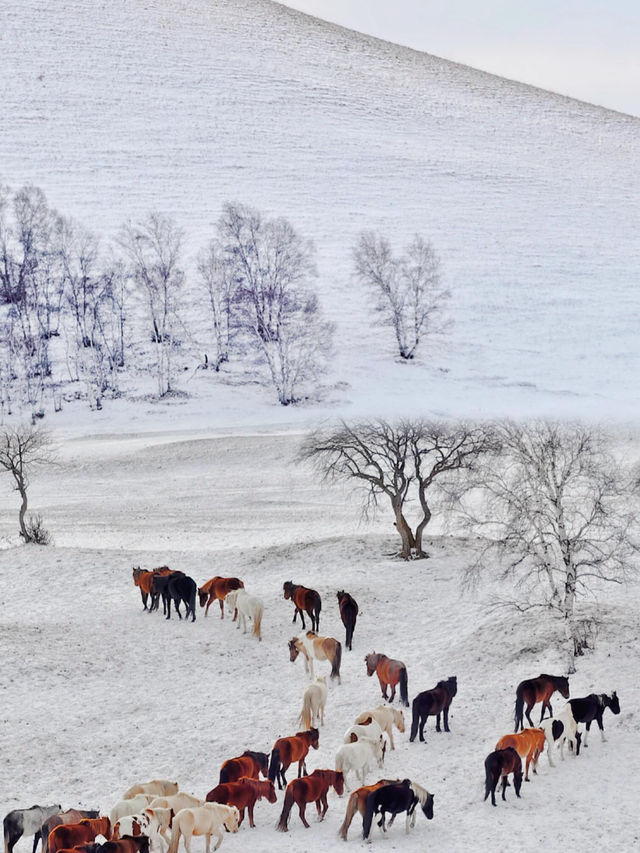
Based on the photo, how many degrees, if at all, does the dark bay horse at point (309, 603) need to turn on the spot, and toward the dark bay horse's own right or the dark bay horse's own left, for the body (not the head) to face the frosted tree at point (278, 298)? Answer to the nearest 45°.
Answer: approximately 45° to the dark bay horse's own right

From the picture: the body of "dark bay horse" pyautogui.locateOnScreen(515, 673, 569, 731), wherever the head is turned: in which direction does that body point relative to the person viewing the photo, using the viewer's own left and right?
facing away from the viewer and to the right of the viewer

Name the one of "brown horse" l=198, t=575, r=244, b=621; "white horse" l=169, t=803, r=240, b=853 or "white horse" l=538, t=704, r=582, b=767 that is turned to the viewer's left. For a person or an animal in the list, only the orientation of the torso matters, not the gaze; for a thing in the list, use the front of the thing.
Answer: the brown horse

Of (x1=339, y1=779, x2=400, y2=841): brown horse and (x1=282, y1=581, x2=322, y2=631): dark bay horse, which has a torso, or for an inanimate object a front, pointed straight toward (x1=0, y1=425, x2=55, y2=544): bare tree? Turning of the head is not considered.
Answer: the dark bay horse

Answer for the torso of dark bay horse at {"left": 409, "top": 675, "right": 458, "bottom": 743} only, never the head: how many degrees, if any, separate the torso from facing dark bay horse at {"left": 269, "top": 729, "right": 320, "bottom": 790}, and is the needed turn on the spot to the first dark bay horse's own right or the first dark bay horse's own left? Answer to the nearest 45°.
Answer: approximately 180°

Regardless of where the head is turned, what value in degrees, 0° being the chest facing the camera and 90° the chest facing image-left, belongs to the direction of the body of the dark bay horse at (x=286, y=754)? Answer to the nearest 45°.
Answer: approximately 225°

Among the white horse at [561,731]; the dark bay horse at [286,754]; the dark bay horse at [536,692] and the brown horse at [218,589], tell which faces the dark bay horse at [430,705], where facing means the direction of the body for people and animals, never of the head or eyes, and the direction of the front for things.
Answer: the dark bay horse at [286,754]

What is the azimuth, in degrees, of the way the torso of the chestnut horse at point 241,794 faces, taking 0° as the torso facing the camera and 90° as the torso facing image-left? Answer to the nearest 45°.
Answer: approximately 270°

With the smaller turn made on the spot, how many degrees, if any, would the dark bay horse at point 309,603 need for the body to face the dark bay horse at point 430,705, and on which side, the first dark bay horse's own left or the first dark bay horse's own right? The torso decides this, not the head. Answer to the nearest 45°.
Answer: approximately 135° to the first dark bay horse's own left

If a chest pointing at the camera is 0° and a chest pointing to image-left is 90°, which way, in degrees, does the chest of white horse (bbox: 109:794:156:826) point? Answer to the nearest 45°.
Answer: approximately 270°

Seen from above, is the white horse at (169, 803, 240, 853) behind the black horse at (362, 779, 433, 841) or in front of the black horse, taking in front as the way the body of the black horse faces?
behind

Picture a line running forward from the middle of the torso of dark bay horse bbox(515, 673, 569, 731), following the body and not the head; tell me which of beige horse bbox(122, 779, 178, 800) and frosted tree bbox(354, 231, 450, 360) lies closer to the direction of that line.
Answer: the frosted tree

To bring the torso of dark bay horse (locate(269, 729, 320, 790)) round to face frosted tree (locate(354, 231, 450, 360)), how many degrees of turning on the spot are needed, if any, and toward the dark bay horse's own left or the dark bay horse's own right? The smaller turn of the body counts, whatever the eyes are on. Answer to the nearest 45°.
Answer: approximately 45° to the dark bay horse's own left

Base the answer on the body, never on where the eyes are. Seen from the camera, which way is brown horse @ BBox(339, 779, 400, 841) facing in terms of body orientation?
to the viewer's right
